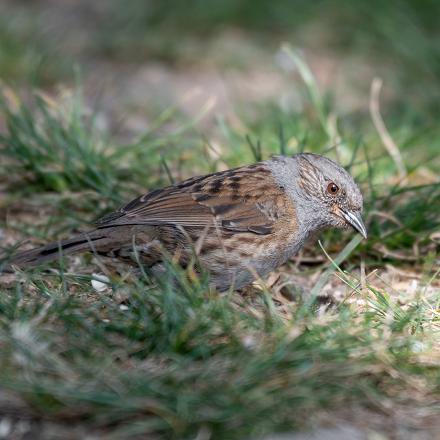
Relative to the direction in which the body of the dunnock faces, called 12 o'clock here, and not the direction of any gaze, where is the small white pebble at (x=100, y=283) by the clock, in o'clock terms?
The small white pebble is roughly at 5 o'clock from the dunnock.

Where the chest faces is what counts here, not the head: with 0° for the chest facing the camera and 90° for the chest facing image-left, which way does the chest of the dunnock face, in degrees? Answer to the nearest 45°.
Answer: approximately 270°

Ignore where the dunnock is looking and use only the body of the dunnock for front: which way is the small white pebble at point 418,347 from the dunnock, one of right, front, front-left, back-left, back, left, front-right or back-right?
front-right
